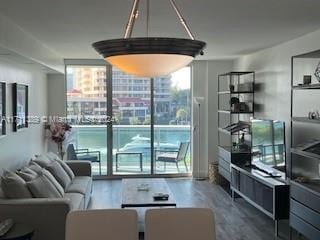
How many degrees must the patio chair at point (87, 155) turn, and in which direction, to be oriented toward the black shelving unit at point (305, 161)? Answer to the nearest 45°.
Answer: approximately 45° to its right

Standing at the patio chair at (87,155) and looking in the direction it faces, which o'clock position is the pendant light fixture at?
The pendant light fixture is roughly at 3 o'clock from the patio chair.

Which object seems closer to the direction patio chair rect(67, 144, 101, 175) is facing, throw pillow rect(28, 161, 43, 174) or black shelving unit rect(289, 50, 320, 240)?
the black shelving unit

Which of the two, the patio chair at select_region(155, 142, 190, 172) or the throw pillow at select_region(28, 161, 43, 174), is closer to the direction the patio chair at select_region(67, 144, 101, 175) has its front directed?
the patio chair

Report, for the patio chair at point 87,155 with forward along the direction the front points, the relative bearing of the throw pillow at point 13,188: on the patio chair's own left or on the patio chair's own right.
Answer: on the patio chair's own right

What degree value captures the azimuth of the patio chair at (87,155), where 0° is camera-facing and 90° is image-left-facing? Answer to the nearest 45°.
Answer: approximately 270°
